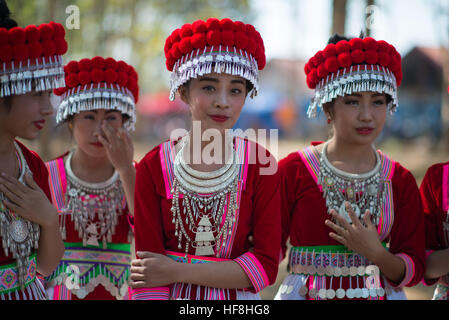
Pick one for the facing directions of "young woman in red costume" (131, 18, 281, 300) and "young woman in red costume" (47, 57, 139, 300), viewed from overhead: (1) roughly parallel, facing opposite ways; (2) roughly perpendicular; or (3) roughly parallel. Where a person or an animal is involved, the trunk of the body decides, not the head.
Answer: roughly parallel

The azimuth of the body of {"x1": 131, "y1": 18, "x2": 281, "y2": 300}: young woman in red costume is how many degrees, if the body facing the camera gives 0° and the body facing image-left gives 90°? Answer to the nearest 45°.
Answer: approximately 0°

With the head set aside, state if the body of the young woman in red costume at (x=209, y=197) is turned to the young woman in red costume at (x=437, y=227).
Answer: no

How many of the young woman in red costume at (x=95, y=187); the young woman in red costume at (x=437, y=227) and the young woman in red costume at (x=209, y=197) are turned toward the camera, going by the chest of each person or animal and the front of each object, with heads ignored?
3

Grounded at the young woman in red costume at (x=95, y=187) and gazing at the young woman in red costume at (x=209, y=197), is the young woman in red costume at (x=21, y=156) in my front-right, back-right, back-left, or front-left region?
front-right

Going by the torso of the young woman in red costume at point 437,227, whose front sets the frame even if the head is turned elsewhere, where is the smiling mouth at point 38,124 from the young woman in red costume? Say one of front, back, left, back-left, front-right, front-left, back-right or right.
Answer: front-right

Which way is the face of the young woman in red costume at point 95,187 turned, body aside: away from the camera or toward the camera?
toward the camera

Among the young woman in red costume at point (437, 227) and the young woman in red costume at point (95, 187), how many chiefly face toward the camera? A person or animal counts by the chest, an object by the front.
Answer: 2

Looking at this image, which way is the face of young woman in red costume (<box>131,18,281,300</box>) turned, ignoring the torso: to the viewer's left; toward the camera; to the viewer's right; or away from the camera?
toward the camera

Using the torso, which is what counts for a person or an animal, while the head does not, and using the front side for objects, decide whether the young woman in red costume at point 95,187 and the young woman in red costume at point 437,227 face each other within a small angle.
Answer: no

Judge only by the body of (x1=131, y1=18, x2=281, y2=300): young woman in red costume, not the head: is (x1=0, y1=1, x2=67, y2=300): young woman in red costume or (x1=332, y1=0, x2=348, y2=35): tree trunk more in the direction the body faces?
the young woman in red costume

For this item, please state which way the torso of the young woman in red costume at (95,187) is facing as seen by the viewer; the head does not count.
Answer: toward the camera

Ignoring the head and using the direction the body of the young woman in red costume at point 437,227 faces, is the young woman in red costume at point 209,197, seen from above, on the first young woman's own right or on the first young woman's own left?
on the first young woman's own right
